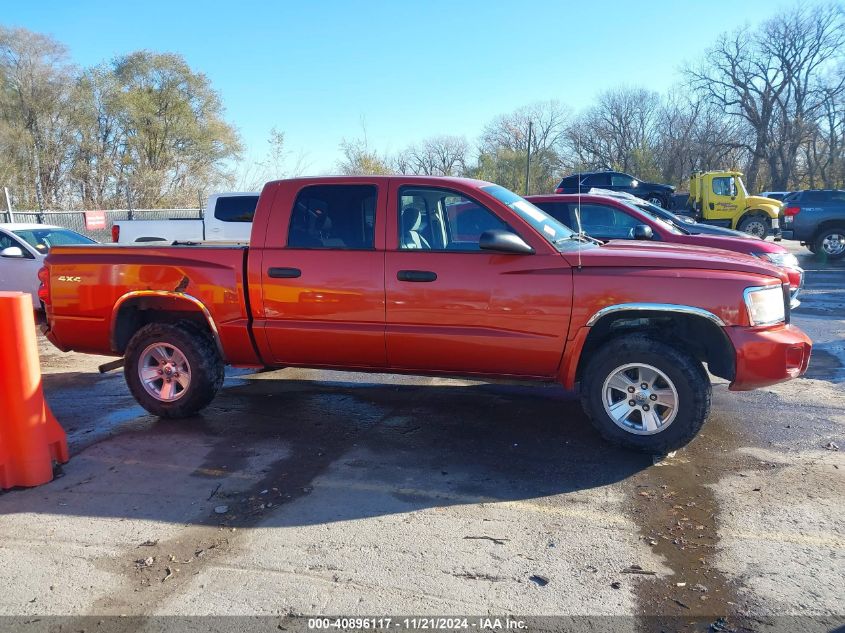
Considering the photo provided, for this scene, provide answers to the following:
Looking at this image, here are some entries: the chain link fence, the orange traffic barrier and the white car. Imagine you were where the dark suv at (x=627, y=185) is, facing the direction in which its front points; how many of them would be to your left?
0

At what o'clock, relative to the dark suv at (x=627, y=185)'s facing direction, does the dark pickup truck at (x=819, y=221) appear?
the dark pickup truck at (x=819, y=221) is roughly at 2 o'clock from the dark suv at (x=627, y=185).

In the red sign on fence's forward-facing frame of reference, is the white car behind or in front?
in front

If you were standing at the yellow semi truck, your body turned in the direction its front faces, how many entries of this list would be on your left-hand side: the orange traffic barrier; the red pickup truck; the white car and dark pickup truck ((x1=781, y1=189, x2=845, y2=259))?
0

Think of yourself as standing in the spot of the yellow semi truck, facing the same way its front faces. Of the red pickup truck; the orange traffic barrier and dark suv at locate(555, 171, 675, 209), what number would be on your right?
2

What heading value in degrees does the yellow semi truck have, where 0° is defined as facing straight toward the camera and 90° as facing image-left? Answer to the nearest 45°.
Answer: approximately 270°

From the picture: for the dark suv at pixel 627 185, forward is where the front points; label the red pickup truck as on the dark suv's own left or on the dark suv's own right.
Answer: on the dark suv's own right

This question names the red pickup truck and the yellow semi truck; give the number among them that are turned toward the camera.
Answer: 0

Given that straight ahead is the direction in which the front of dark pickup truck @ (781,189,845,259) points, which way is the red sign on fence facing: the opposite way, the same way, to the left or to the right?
to the right

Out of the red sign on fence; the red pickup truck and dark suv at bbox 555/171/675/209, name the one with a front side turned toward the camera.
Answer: the red sign on fence

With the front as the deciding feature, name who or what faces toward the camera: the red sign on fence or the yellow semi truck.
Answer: the red sign on fence

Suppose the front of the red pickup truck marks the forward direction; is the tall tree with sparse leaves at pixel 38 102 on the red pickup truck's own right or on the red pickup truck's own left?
on the red pickup truck's own left

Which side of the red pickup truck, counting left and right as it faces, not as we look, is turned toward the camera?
right

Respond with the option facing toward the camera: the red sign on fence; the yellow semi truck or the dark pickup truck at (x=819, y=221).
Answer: the red sign on fence

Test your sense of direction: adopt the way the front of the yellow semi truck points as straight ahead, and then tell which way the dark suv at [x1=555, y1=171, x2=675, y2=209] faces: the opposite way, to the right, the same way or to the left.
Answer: the same way

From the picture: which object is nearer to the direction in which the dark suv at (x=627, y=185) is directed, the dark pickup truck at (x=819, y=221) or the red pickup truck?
the dark pickup truck

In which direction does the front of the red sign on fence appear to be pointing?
toward the camera

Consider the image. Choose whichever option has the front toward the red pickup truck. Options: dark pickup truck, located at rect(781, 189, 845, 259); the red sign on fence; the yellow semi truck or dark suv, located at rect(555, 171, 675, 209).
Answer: the red sign on fence

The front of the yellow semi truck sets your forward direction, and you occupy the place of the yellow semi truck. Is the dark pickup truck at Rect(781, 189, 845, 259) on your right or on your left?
on your right
